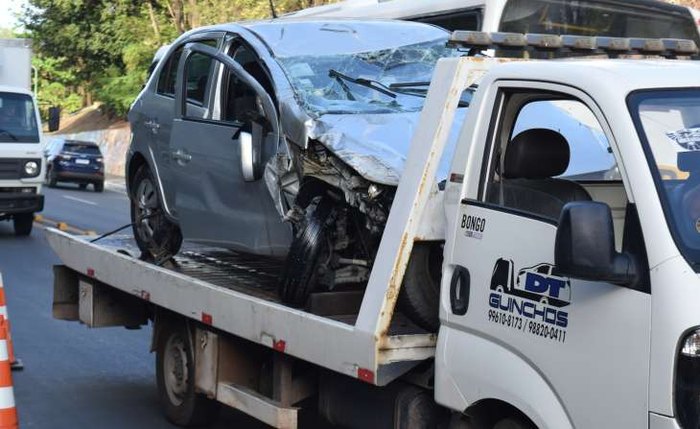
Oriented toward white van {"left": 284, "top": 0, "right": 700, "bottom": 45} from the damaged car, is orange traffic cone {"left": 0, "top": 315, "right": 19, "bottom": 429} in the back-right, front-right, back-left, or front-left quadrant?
back-left

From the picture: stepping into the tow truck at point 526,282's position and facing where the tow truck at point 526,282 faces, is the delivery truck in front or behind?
behind

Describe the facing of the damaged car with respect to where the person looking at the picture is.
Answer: facing the viewer and to the right of the viewer

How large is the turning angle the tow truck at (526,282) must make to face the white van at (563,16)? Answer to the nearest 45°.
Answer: approximately 135° to its left

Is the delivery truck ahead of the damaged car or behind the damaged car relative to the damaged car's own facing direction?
behind

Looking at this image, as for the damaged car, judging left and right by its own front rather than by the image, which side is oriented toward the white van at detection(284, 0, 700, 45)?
left

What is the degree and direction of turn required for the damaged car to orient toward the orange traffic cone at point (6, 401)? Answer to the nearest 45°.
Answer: approximately 90° to its right
